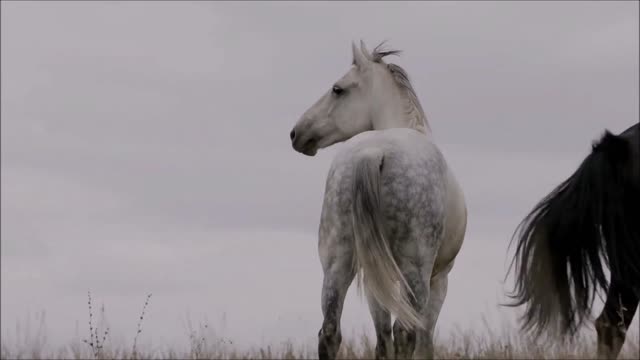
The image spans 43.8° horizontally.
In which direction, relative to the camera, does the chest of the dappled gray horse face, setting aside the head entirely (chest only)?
away from the camera
